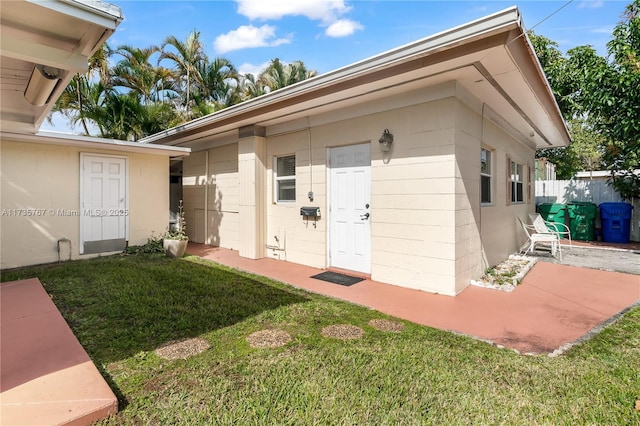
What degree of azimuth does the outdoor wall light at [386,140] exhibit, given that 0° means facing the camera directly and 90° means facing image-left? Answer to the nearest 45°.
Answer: approximately 45°

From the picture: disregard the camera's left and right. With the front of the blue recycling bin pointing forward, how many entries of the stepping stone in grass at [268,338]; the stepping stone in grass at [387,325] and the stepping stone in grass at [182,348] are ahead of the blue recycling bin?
3

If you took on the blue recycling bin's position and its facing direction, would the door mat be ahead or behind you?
ahead

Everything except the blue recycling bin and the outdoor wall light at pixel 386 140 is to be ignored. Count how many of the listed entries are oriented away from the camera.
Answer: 0

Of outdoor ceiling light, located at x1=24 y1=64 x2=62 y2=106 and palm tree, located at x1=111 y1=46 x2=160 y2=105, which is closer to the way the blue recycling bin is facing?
the outdoor ceiling light

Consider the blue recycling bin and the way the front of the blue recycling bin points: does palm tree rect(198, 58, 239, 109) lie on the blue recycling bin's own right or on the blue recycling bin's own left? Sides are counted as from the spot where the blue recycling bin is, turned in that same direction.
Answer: on the blue recycling bin's own right

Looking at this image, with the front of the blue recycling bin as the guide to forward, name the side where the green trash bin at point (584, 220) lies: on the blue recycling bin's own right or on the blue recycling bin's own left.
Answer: on the blue recycling bin's own right

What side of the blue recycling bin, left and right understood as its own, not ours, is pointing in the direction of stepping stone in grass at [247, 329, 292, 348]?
front
